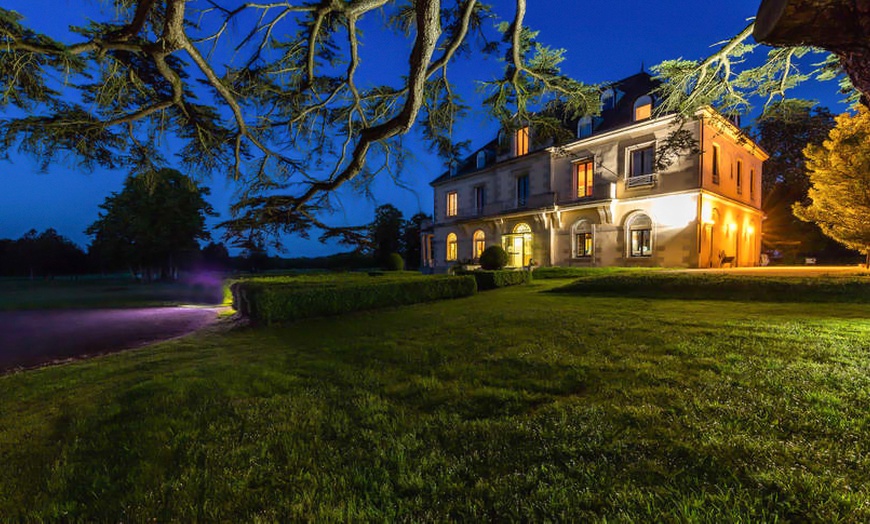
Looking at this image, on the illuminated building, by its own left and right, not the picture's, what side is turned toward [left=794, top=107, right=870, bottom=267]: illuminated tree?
left

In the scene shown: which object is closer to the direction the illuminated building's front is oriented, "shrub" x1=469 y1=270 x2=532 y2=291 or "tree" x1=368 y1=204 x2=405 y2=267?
the shrub

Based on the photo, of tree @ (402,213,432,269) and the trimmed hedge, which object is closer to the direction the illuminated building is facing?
the trimmed hedge

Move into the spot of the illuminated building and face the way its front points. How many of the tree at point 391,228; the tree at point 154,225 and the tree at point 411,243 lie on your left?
0

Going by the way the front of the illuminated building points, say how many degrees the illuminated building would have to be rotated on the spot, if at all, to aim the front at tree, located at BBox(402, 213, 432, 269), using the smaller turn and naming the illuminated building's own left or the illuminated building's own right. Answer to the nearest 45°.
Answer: approximately 90° to the illuminated building's own right

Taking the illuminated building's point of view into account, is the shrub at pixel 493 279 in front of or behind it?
in front

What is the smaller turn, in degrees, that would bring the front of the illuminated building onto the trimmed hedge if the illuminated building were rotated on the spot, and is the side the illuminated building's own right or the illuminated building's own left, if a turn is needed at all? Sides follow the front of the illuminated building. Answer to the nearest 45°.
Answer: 0° — it already faces it

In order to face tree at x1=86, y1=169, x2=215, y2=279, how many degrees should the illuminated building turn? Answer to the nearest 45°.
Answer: approximately 45° to its right

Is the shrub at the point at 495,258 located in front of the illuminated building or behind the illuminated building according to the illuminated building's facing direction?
in front

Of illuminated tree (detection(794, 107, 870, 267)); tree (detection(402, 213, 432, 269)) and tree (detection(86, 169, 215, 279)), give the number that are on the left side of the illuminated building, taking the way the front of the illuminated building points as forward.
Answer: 1

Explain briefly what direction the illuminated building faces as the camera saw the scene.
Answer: facing the viewer and to the left of the viewer

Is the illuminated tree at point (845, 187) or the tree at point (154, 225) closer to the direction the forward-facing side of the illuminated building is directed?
the tree

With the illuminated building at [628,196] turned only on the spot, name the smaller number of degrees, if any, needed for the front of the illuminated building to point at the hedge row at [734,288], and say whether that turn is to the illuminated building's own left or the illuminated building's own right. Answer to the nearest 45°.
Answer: approximately 45° to the illuminated building's own left

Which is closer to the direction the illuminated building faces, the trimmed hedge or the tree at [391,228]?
the trimmed hedge

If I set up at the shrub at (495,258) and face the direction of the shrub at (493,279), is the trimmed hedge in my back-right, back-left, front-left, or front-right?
front-right
